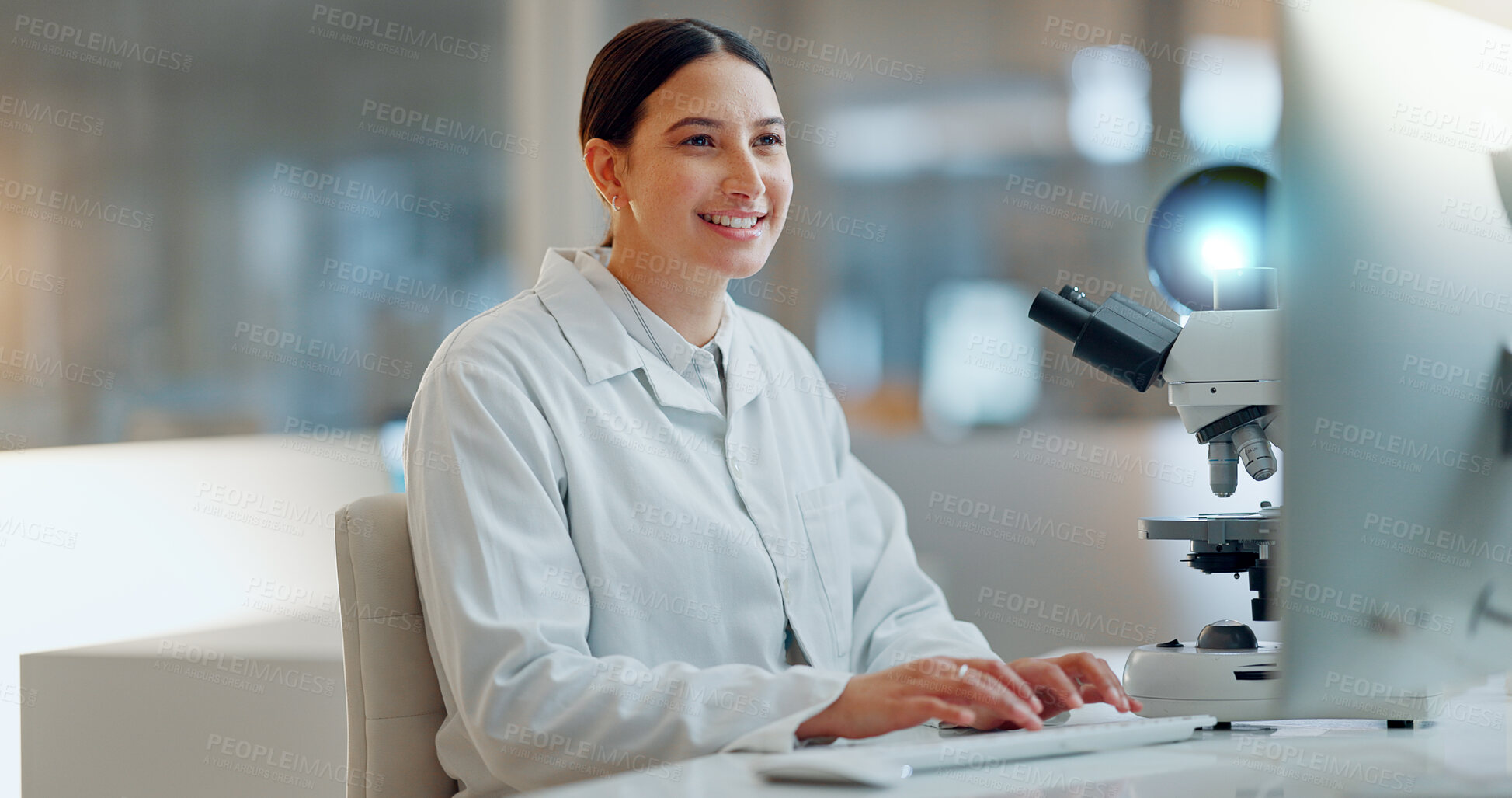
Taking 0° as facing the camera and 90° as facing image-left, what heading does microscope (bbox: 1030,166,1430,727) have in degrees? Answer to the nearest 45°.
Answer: approximately 90°

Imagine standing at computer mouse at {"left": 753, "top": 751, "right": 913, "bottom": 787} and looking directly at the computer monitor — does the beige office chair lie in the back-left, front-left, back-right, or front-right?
back-left

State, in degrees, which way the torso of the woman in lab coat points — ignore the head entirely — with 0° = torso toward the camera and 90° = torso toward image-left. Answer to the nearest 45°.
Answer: approximately 315°

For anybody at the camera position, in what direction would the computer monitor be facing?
facing away from the viewer and to the left of the viewer

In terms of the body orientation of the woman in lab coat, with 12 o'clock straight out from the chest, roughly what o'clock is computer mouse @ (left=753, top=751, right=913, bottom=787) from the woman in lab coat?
The computer mouse is roughly at 1 o'clock from the woman in lab coat.

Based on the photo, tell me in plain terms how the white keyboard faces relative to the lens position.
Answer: facing away from the viewer and to the left of the viewer
